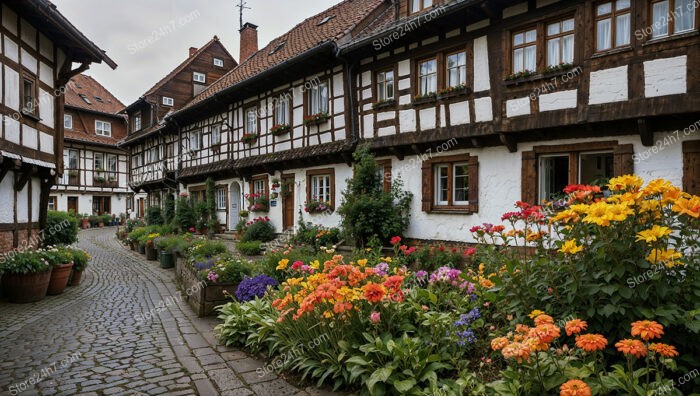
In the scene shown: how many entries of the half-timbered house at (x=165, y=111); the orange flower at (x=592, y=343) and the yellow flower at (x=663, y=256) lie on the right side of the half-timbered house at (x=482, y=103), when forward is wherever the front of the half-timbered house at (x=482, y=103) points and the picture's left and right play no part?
1

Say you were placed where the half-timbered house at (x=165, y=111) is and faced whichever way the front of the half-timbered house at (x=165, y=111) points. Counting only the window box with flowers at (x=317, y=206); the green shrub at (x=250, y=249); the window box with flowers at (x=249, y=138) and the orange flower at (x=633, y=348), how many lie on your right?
0

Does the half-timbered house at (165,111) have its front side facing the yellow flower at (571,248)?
no

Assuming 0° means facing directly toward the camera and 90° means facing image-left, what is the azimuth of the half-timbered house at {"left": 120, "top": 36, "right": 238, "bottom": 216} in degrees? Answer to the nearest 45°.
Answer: approximately 45°

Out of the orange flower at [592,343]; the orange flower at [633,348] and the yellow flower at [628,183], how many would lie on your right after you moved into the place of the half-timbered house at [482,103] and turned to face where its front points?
0

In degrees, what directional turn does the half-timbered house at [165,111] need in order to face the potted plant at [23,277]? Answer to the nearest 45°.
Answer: approximately 45° to its left

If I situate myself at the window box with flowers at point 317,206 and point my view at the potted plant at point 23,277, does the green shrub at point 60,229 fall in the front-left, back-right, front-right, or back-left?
front-right

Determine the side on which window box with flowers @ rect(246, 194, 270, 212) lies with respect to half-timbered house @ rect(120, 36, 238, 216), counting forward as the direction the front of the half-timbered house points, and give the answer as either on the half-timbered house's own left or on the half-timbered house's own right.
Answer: on the half-timbered house's own left

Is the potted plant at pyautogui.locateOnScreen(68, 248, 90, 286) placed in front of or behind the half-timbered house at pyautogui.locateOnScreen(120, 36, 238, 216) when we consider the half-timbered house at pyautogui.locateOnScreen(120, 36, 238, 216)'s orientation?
in front

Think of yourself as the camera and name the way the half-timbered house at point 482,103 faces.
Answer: facing the viewer and to the left of the viewer

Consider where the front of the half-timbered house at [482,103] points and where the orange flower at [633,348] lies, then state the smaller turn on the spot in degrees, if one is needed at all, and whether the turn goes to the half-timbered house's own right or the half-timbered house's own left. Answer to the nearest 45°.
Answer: approximately 45° to the half-timbered house's own left

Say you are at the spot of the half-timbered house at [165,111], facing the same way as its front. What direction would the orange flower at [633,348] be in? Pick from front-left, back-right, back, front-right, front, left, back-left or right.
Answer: front-left

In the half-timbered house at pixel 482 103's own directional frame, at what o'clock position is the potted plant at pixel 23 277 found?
The potted plant is roughly at 1 o'clock from the half-timbered house.

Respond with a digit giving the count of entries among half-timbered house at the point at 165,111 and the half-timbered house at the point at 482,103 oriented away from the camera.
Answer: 0

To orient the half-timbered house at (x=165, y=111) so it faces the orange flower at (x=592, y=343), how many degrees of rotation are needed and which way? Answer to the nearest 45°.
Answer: approximately 45° to its left

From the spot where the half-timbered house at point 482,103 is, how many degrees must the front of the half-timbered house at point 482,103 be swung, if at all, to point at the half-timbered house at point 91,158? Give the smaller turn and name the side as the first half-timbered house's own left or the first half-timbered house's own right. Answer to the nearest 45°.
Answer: approximately 90° to the first half-timbered house's own right
